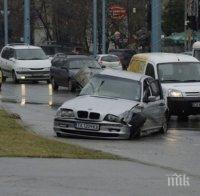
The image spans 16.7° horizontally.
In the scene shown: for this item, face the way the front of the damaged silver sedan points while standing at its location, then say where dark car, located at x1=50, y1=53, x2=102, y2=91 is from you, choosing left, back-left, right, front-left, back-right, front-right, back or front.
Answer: back-right

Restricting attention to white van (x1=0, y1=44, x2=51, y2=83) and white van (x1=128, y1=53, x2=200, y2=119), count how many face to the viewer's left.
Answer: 0

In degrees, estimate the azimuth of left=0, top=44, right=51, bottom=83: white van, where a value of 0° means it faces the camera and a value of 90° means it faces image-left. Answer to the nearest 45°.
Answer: approximately 315°

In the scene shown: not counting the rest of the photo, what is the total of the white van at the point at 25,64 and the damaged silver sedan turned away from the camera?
0

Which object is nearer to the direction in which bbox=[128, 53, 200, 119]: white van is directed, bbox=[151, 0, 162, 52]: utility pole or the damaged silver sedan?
the damaged silver sedan

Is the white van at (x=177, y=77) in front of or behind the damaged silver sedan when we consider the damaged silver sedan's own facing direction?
behind

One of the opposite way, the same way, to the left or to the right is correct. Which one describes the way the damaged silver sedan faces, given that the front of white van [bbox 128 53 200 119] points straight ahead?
to the right

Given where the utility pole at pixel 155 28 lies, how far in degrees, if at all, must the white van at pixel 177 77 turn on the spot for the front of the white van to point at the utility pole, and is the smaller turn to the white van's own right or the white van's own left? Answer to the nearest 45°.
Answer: approximately 135° to the white van's own left

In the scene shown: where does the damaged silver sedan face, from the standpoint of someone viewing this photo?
facing the viewer and to the left of the viewer

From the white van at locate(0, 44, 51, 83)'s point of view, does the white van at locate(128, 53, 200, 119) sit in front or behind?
in front

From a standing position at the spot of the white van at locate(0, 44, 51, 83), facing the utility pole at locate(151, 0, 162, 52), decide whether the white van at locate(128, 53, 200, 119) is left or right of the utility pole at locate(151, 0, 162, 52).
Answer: right
